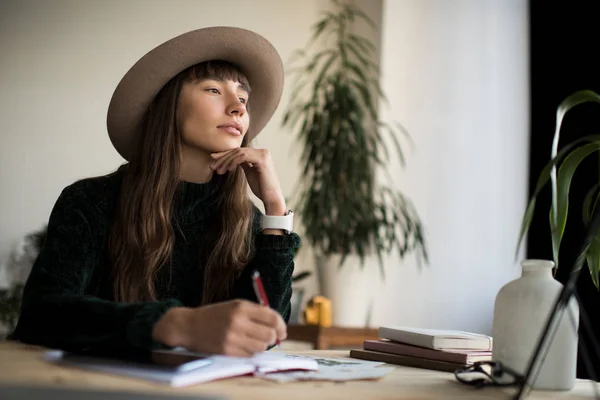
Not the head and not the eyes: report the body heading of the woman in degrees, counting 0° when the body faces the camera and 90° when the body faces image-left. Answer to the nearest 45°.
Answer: approximately 315°

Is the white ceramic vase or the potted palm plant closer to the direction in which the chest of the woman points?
the white ceramic vase

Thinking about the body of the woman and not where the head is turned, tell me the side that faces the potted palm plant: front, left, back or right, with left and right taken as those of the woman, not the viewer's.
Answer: left

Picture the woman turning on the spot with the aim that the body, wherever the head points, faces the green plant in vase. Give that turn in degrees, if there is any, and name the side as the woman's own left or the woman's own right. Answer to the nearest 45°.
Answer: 0° — they already face it

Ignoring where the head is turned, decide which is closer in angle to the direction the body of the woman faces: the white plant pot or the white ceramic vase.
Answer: the white ceramic vase

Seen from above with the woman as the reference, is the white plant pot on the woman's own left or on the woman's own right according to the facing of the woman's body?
on the woman's own left

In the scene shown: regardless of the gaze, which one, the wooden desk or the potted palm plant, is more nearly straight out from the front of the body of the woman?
the wooden desk
